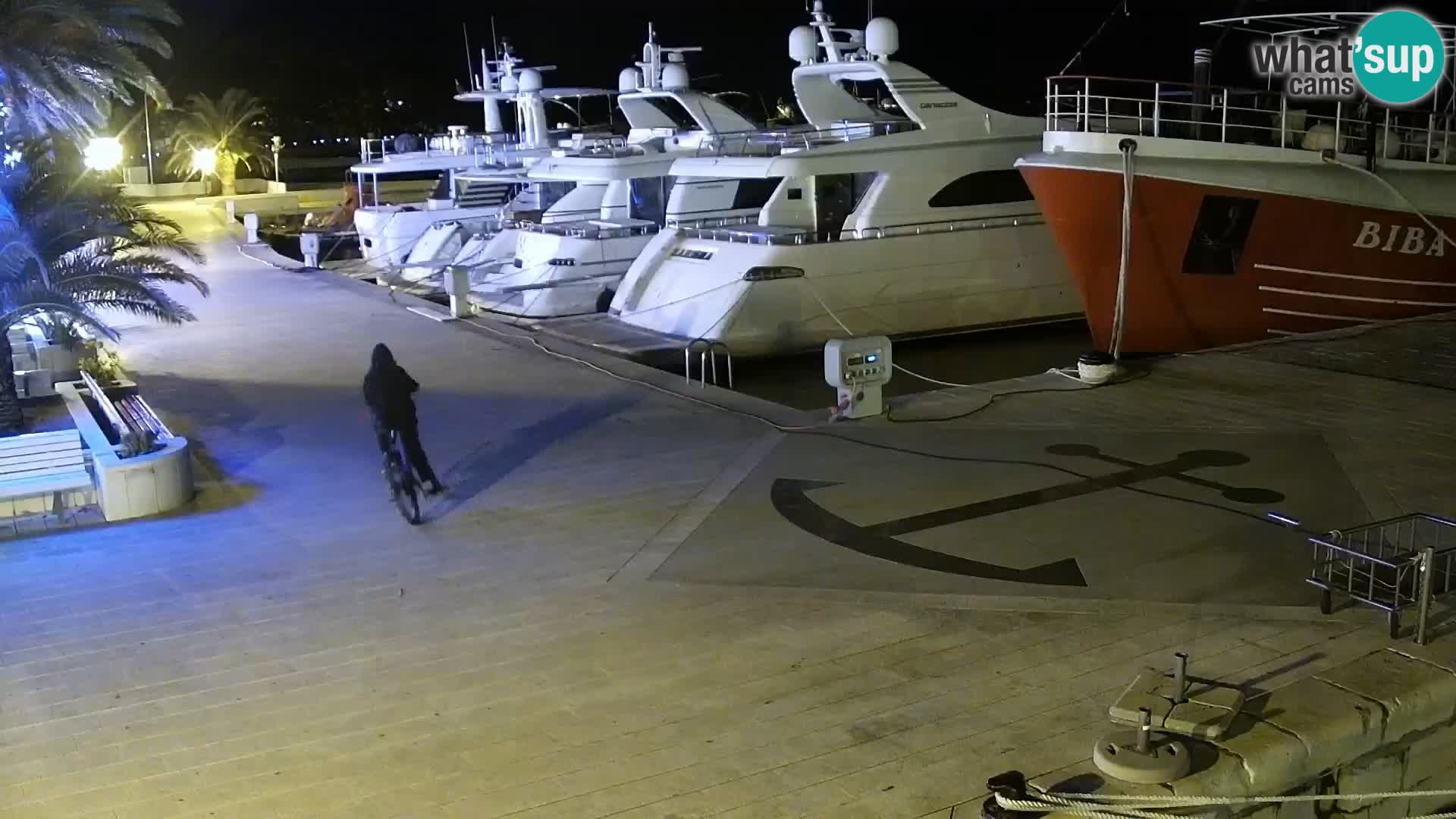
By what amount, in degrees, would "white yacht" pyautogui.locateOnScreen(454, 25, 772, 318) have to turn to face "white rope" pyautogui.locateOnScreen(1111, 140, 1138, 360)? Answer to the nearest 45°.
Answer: approximately 90° to its right

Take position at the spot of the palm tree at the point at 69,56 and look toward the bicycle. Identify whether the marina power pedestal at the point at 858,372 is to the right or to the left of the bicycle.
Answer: left

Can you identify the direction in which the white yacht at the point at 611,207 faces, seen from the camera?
facing away from the viewer and to the right of the viewer

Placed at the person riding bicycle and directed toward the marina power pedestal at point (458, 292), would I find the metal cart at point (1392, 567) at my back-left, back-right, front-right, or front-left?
back-right

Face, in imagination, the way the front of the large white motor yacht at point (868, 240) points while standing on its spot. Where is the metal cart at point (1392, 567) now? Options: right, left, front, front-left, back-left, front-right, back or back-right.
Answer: back-right

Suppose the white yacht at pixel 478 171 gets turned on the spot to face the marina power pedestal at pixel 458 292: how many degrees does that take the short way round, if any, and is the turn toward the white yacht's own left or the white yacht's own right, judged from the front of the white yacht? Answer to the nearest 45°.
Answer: approximately 135° to the white yacht's own right

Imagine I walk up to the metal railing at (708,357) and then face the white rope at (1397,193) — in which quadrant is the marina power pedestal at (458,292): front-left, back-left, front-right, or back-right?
back-left

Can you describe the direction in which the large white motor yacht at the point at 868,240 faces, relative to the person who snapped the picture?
facing away from the viewer and to the right of the viewer

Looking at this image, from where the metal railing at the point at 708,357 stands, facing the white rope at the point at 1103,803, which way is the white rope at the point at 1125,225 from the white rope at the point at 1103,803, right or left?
left
